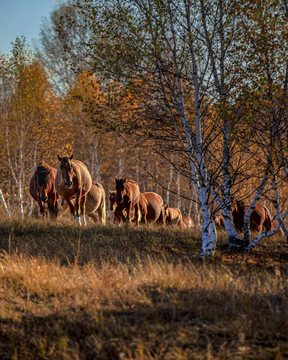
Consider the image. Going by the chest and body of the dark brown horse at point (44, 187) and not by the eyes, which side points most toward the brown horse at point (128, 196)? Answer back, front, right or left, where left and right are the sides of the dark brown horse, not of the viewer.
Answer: left

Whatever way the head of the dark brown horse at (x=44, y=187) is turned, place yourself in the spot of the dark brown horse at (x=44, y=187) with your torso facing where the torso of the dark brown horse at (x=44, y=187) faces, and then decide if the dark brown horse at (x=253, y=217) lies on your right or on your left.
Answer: on your left

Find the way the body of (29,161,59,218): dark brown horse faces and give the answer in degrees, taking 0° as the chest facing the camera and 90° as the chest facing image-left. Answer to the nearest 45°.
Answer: approximately 0°

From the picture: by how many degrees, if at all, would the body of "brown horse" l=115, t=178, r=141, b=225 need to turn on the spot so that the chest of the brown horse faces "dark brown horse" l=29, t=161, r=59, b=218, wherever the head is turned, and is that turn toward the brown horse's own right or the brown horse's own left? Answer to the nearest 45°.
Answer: approximately 45° to the brown horse's own right

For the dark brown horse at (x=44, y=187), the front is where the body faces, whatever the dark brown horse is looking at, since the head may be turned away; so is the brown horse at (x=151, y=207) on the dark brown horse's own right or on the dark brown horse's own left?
on the dark brown horse's own left
